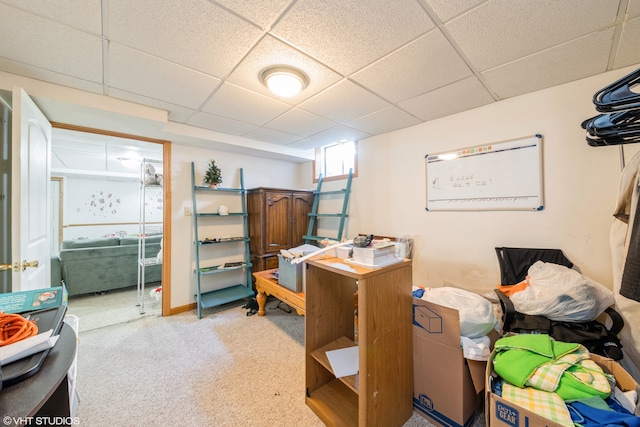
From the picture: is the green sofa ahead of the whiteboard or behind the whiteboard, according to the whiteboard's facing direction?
ahead

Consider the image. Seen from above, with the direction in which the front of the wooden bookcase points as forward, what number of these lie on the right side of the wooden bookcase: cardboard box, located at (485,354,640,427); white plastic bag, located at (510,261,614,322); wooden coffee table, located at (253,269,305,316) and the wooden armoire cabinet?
2

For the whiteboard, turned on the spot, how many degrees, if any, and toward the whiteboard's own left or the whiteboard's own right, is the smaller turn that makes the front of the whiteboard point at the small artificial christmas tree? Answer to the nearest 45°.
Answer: approximately 45° to the whiteboard's own right

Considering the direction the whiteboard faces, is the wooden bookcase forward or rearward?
forward

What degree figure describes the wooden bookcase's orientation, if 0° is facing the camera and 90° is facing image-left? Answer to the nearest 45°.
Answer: approximately 45°
